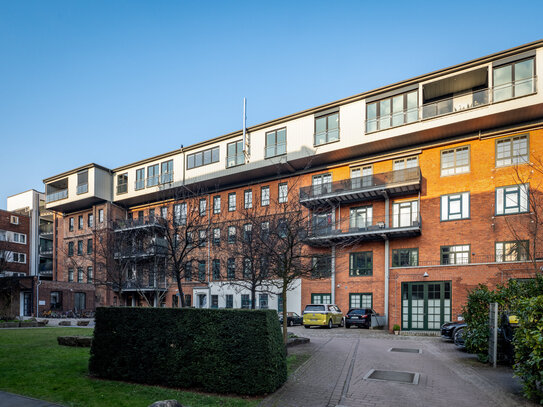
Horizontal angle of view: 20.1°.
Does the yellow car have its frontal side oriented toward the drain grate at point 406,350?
no

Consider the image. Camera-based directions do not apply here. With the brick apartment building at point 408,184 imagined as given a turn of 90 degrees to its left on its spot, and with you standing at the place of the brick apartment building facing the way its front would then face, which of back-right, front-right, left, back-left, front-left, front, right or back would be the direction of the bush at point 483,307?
front-right

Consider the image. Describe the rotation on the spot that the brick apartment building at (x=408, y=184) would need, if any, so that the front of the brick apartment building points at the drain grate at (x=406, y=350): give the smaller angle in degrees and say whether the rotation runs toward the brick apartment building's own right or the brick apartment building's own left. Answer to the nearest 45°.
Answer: approximately 45° to the brick apartment building's own left

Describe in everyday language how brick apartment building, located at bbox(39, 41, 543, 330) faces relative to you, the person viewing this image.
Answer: facing the viewer and to the left of the viewer

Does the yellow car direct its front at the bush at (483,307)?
no

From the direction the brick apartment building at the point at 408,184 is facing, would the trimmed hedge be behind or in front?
in front
